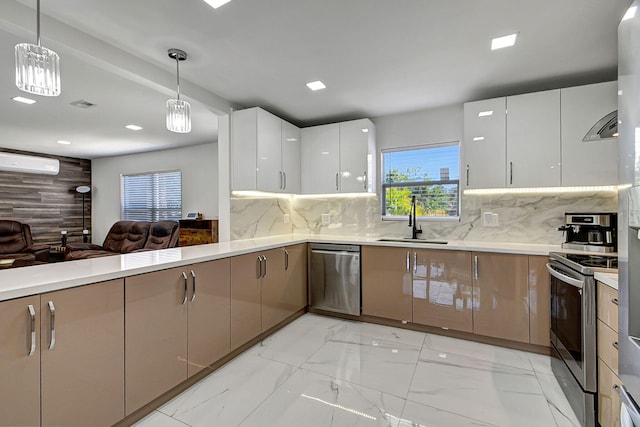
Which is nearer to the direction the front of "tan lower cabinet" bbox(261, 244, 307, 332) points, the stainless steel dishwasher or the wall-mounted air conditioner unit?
the stainless steel dishwasher

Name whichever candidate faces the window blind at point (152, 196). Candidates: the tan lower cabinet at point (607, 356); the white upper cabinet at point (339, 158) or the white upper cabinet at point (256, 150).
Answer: the tan lower cabinet

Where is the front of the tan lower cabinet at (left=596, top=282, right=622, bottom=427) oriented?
to the viewer's left

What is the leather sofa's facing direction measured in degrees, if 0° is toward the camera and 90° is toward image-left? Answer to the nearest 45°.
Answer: approximately 45°

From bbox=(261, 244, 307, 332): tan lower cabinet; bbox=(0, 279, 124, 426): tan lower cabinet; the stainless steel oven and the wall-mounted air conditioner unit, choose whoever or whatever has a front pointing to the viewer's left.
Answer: the stainless steel oven

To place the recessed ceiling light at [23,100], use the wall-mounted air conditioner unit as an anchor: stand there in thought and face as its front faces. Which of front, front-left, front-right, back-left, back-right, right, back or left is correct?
front-right

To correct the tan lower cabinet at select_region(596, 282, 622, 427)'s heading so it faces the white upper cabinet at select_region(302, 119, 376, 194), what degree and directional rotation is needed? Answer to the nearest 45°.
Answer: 0° — it already faces it

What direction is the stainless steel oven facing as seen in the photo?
to the viewer's left

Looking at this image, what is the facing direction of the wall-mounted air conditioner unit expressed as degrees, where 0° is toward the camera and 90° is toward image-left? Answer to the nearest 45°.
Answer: approximately 315°

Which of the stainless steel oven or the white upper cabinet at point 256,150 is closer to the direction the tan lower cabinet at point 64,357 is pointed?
the stainless steel oven
